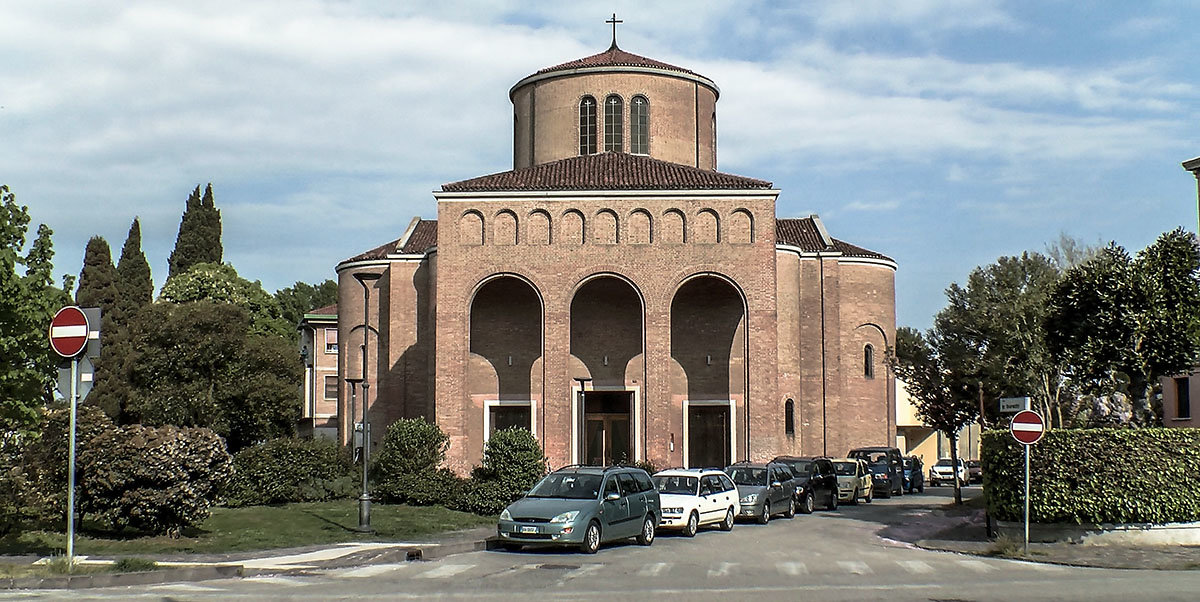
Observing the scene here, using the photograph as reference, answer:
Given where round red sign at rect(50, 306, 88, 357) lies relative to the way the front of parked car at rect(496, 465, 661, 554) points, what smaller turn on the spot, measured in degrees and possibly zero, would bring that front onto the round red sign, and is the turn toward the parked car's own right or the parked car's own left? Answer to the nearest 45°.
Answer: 0° — it already faces it

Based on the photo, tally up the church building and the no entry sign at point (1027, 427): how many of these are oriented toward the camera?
2

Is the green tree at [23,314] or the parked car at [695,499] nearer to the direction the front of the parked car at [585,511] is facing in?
the green tree

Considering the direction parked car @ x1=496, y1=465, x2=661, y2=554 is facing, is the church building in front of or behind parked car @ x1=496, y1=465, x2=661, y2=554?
behind

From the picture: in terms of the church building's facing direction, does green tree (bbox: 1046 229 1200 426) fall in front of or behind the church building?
in front

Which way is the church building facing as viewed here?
toward the camera

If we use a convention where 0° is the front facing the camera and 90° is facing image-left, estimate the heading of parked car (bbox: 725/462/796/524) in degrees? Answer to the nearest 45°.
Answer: approximately 45°

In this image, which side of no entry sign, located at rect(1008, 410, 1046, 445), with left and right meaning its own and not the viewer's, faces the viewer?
front

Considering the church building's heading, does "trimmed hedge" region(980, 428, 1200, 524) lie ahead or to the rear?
ahead

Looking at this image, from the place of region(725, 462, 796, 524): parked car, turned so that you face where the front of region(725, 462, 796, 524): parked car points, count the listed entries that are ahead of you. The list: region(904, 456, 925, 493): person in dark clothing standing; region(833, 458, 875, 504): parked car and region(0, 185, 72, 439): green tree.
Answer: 1

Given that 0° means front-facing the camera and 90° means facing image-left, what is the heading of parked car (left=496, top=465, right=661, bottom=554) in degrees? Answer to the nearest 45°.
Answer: approximately 45°

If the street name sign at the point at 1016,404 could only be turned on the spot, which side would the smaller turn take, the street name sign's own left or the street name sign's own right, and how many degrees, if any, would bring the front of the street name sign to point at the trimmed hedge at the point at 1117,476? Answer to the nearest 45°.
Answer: approximately 90° to the street name sign's own left
